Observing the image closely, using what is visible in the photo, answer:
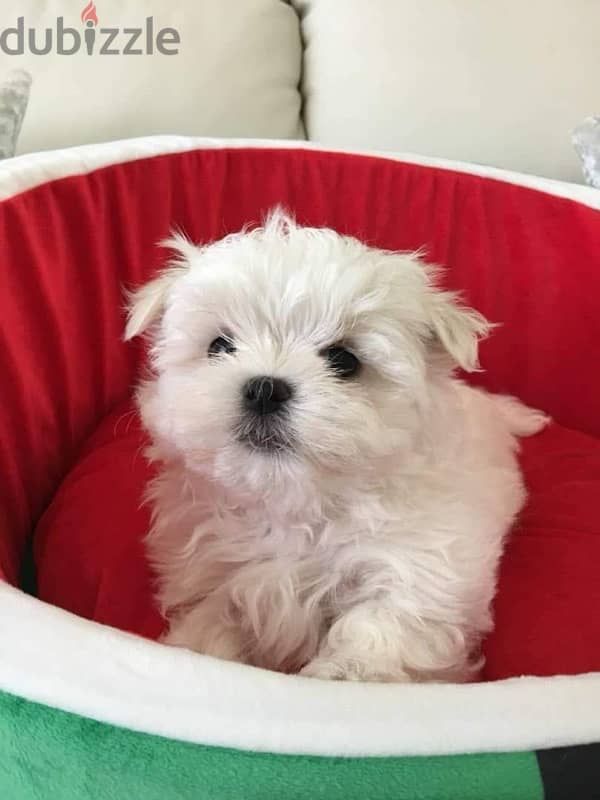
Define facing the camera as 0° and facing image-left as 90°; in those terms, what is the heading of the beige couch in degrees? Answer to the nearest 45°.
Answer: approximately 0°

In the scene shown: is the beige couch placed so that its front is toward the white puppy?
yes
